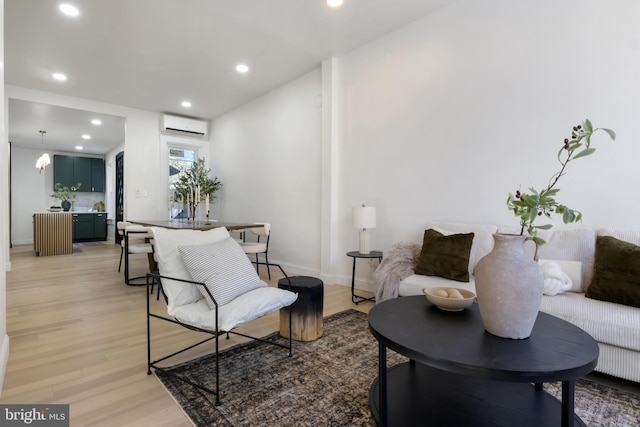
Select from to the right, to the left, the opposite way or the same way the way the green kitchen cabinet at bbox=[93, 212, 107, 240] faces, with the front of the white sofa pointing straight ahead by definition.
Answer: to the left

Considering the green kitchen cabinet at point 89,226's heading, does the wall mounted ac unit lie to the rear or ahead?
ahead

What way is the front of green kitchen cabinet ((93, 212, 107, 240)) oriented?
toward the camera

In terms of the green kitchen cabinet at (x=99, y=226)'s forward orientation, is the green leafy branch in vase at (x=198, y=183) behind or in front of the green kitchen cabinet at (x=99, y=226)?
in front

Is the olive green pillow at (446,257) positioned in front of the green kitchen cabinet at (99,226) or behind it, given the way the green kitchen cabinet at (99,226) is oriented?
in front

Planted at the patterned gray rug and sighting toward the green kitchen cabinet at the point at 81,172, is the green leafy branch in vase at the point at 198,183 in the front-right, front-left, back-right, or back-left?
front-right

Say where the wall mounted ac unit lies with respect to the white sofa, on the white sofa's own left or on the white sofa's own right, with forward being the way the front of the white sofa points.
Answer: on the white sofa's own right

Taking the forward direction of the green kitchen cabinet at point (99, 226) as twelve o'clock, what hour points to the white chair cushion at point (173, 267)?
The white chair cushion is roughly at 12 o'clock from the green kitchen cabinet.

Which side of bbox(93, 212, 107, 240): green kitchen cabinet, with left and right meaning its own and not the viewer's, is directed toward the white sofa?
front

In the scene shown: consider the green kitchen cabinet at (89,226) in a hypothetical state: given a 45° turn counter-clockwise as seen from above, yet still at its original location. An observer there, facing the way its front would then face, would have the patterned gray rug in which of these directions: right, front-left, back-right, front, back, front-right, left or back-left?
front-right

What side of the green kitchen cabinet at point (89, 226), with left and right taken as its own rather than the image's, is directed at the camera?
front

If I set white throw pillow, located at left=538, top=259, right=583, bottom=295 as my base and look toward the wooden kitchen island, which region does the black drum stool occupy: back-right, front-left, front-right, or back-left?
front-left

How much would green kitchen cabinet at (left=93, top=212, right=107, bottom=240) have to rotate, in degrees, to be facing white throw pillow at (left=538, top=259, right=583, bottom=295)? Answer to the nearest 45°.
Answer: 0° — it already faces it

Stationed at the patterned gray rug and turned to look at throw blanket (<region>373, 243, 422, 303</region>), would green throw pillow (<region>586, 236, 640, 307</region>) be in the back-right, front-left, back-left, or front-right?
front-right
